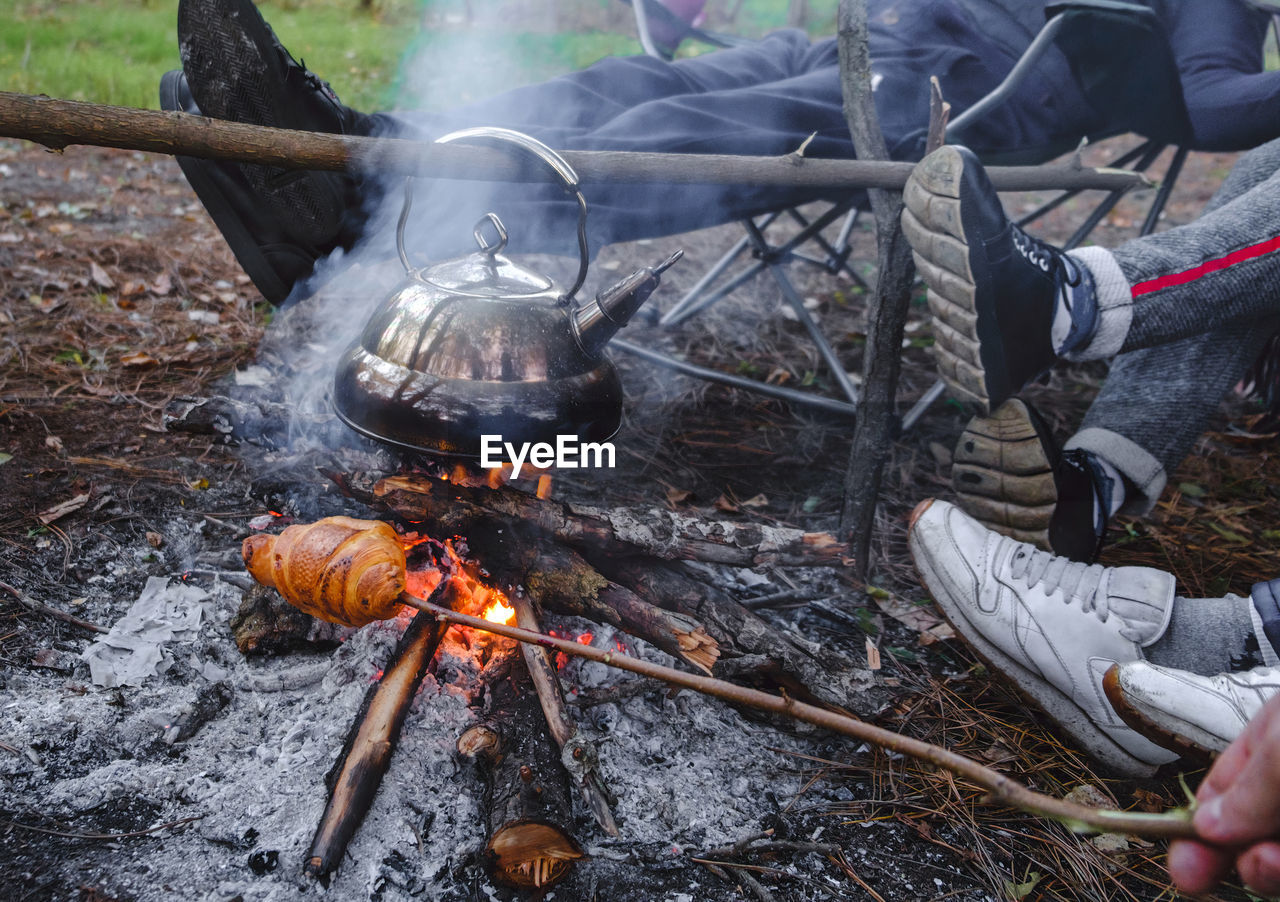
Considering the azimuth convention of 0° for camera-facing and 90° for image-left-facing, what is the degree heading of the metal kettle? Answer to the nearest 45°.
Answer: approximately 270°

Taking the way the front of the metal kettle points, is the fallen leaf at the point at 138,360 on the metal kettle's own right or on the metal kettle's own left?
on the metal kettle's own left

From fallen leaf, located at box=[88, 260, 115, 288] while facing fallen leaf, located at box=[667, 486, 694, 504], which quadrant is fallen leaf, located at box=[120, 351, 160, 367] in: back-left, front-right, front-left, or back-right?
front-right

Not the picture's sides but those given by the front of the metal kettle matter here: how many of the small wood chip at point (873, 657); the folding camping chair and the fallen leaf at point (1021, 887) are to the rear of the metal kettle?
0

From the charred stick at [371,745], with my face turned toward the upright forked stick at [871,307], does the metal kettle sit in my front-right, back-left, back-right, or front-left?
front-left

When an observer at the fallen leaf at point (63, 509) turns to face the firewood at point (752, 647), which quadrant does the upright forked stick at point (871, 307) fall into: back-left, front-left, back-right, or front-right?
front-left

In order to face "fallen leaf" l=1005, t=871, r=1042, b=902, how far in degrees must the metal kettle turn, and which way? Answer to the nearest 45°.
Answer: approximately 45° to its right

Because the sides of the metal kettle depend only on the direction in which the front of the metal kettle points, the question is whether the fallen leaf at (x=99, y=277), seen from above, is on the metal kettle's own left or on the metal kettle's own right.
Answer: on the metal kettle's own left

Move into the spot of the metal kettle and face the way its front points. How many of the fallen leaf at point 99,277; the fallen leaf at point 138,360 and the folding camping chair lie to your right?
0

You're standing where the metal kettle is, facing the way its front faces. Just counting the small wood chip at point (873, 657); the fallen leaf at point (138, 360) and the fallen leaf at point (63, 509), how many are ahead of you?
1

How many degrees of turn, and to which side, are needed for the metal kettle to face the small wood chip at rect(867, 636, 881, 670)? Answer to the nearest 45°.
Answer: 0° — it already faces it
